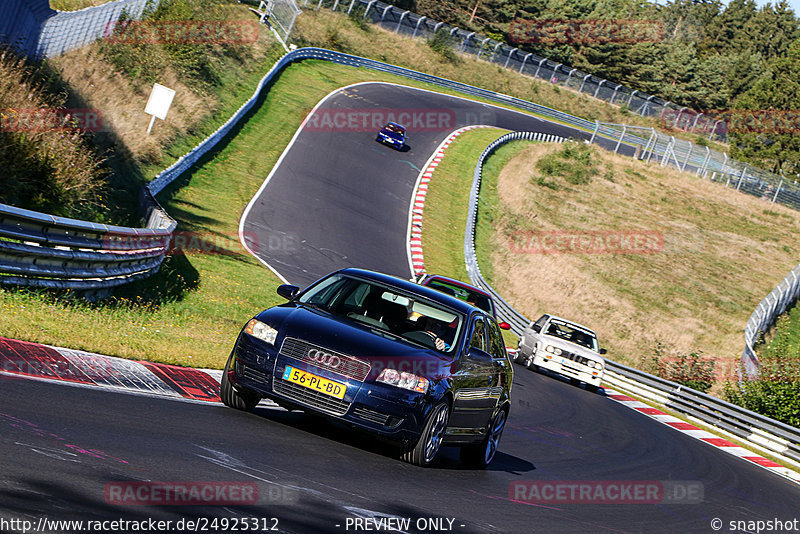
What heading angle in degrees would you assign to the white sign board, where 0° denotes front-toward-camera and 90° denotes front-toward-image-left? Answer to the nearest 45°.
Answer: approximately 0°

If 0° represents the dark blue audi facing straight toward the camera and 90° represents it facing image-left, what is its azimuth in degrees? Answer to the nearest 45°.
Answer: approximately 45°

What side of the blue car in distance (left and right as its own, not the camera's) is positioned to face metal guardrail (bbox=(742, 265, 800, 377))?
front

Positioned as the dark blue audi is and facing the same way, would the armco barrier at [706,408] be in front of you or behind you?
behind

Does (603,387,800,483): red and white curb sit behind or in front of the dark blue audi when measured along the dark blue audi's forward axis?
behind

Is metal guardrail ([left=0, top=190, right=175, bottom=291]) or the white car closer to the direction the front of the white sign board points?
the metal guardrail

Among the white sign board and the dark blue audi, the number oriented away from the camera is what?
0

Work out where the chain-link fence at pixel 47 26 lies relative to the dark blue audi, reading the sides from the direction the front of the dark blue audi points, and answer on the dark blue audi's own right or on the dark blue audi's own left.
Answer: on the dark blue audi's own right

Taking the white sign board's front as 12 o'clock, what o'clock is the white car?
The white car is roughly at 10 o'clock from the white sign board.

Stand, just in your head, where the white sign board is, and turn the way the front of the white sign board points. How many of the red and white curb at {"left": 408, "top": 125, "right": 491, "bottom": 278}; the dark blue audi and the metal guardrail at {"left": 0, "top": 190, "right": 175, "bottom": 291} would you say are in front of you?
2

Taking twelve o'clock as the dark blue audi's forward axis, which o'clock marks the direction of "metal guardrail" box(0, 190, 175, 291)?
The metal guardrail is roughly at 3 o'clock from the dark blue audi.

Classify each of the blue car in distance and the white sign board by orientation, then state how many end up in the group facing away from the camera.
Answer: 0

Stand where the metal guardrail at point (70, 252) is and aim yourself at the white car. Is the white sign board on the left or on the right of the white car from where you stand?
left
